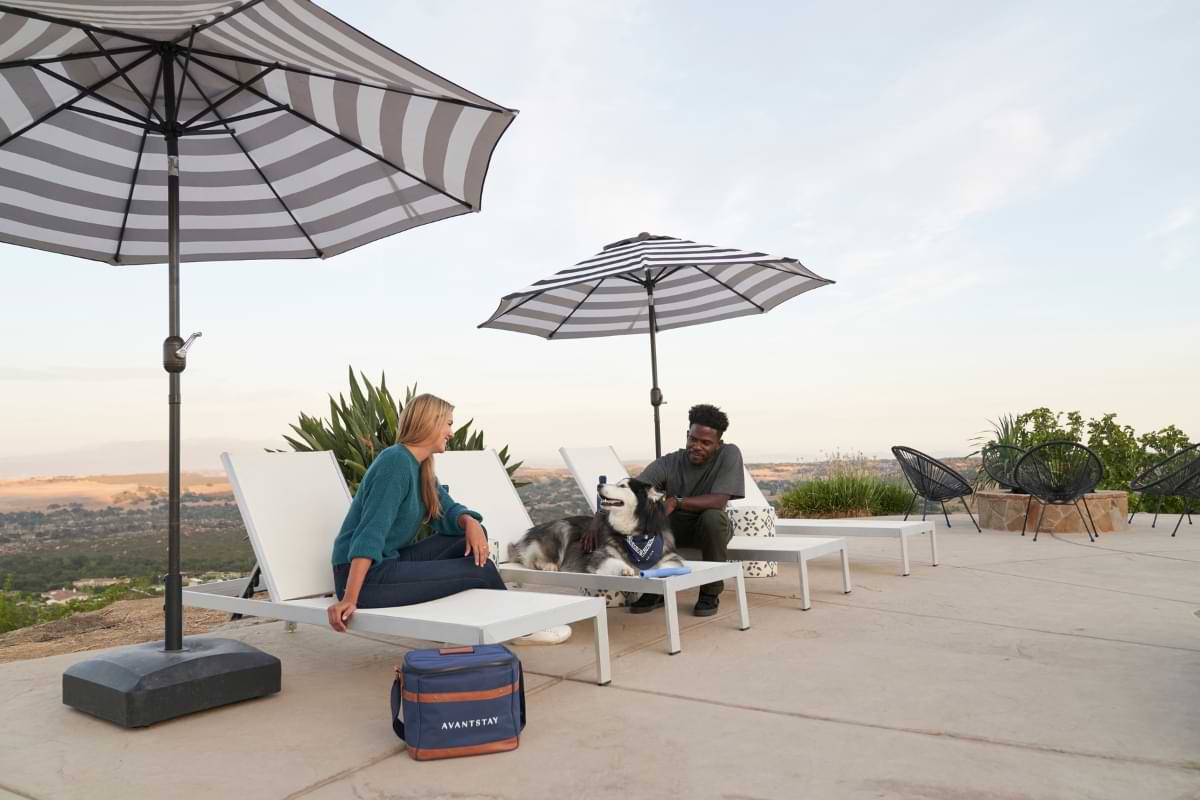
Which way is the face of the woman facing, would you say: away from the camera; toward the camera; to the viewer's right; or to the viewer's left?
to the viewer's right

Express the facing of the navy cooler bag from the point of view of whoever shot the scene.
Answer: facing the viewer

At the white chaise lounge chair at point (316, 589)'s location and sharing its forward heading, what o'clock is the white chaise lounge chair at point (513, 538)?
the white chaise lounge chair at point (513, 538) is roughly at 9 o'clock from the white chaise lounge chair at point (316, 589).

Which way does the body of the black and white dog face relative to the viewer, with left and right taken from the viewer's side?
facing the viewer and to the right of the viewer

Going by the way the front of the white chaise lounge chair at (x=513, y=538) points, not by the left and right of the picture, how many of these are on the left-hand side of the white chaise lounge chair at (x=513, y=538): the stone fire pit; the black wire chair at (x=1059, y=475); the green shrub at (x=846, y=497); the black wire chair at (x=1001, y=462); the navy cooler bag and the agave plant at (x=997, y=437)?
5

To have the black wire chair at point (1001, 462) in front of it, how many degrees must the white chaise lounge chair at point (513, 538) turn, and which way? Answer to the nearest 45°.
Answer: approximately 90° to its left

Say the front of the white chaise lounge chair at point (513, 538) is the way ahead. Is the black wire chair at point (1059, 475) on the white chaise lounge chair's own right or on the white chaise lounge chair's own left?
on the white chaise lounge chair's own left

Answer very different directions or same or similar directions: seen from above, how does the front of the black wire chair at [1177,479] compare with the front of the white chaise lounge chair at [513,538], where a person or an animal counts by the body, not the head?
very different directions

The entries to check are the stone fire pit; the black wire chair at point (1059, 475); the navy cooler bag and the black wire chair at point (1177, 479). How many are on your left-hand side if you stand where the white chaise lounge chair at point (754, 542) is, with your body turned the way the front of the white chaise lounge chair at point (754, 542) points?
3

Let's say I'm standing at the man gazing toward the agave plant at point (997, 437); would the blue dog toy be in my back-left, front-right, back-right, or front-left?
back-right

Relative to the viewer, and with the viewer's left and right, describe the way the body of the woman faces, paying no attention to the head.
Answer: facing to the right of the viewer

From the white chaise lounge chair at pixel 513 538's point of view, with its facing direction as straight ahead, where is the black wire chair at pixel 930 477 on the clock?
The black wire chair is roughly at 9 o'clock from the white chaise lounge chair.

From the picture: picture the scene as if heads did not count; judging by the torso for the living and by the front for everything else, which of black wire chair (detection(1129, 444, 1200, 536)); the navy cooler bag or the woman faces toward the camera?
the navy cooler bag

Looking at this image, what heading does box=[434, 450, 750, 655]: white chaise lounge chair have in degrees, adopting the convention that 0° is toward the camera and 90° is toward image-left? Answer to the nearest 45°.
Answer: approximately 315°

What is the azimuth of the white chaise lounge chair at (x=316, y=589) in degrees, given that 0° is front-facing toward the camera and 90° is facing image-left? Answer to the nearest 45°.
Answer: approximately 315°

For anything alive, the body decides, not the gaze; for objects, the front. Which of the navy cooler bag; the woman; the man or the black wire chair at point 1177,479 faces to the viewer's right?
the woman

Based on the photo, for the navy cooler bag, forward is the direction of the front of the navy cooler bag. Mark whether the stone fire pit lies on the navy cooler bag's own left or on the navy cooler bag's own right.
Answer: on the navy cooler bag's own left
